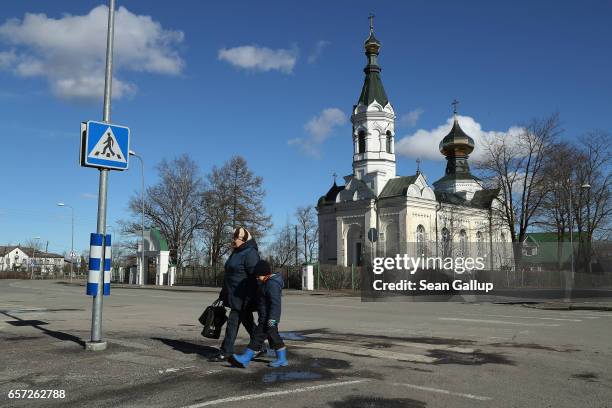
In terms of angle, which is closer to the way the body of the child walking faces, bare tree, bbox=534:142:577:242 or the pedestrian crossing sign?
the pedestrian crossing sign

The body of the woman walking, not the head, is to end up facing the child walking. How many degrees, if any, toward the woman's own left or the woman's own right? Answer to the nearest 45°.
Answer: approximately 135° to the woman's own left

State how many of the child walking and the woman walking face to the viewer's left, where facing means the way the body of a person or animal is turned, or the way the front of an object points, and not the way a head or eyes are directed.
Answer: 2

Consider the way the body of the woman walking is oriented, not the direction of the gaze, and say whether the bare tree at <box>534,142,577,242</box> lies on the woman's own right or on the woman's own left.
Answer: on the woman's own right

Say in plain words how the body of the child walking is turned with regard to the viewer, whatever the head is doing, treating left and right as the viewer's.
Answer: facing to the left of the viewer

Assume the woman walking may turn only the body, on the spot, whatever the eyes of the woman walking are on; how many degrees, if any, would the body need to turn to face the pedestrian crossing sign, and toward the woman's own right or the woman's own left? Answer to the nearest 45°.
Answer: approximately 45° to the woman's own right

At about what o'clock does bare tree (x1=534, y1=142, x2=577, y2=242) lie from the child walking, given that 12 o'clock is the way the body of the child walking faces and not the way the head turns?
The bare tree is roughly at 4 o'clock from the child walking.

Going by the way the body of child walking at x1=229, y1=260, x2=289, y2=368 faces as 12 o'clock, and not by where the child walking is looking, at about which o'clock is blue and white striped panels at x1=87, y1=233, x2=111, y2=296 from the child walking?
The blue and white striped panels is roughly at 1 o'clock from the child walking.

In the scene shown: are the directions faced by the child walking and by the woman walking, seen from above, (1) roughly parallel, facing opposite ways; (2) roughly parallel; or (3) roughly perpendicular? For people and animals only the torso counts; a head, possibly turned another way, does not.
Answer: roughly parallel

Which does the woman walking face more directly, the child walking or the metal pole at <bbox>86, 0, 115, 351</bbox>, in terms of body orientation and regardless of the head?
the metal pole

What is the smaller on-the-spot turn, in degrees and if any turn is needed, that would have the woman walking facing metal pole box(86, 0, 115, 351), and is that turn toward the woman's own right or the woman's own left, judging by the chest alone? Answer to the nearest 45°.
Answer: approximately 45° to the woman's own right

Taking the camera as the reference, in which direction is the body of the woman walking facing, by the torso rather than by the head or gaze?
to the viewer's left
